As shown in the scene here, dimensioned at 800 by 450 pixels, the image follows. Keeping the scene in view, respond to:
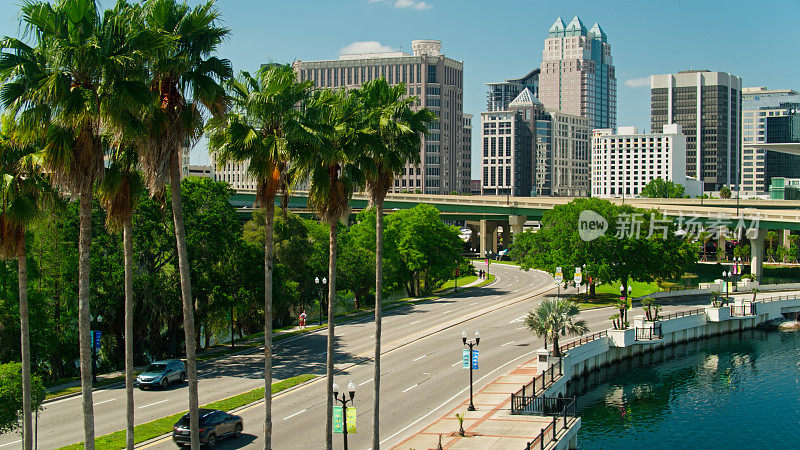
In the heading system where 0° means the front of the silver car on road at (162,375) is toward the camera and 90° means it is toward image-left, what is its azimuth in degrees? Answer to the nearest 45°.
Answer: approximately 45°

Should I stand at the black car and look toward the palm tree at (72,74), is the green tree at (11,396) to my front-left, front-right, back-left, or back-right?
front-right

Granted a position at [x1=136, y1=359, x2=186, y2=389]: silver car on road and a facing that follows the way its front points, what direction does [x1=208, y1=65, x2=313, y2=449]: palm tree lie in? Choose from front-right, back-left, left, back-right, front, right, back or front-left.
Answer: front-left

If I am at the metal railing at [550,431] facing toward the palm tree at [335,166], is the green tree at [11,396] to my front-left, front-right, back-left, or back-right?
front-right

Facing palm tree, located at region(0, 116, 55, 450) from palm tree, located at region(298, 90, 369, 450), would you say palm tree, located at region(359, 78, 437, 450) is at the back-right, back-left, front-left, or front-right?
back-right

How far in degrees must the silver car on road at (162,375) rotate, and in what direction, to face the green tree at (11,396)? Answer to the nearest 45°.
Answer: approximately 45° to its left

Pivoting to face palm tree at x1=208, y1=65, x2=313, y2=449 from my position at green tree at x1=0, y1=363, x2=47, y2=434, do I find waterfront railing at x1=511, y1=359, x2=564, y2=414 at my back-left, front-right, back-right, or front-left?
front-left

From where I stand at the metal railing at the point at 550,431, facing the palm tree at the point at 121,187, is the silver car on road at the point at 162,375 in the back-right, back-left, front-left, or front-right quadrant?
front-right

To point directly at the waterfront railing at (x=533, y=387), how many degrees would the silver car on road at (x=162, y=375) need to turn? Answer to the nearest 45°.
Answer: approximately 90° to its left

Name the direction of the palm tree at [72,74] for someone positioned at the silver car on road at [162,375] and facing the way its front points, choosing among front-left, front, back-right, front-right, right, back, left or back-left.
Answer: front-left
